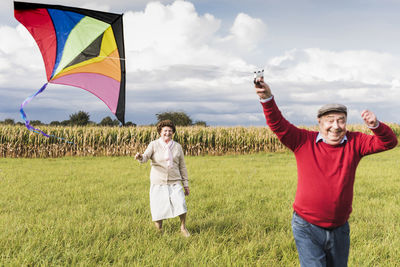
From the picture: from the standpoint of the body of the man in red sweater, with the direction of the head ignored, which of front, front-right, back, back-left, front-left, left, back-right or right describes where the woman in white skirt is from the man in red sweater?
back-right

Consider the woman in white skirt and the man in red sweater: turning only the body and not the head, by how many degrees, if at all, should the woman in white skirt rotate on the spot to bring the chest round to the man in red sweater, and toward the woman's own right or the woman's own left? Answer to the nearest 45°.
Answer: approximately 45° to the woman's own left

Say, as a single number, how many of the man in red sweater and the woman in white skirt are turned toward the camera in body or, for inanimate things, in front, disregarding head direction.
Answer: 2

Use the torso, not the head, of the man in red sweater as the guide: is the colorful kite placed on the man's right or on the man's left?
on the man's right

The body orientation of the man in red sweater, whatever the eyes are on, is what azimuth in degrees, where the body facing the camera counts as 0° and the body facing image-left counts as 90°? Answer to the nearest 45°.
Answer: approximately 0°
